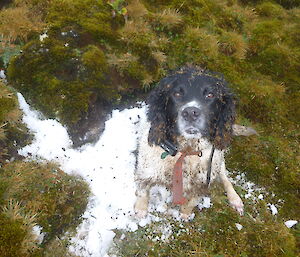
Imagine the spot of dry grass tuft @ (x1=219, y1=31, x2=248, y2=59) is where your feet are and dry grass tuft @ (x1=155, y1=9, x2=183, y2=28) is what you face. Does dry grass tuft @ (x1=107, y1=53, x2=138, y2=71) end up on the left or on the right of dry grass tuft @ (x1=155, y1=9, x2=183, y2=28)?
left

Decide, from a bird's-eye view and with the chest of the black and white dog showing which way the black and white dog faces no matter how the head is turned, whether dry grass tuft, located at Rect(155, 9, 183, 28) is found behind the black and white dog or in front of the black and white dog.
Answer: behind

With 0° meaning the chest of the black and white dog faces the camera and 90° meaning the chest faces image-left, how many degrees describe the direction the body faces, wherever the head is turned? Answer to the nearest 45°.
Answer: approximately 0°

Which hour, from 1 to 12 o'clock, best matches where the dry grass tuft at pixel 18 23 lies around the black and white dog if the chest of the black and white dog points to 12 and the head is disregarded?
The dry grass tuft is roughly at 4 o'clock from the black and white dog.

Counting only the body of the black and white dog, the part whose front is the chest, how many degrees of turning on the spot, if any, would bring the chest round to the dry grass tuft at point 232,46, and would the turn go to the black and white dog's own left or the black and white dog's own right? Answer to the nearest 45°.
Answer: approximately 180°

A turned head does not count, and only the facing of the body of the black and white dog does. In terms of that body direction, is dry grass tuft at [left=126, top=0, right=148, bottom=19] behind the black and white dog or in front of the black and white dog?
behind

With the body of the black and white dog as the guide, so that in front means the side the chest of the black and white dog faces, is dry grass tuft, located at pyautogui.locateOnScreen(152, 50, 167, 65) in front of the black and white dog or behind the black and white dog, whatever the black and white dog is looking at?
behind

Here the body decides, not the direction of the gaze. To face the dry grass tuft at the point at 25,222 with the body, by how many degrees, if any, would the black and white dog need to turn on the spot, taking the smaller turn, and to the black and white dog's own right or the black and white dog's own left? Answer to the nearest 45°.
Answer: approximately 45° to the black and white dog's own right

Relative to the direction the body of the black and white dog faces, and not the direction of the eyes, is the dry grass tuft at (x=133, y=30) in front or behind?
behind

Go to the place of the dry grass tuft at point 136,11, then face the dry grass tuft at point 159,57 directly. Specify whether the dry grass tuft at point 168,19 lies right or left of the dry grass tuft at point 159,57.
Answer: left

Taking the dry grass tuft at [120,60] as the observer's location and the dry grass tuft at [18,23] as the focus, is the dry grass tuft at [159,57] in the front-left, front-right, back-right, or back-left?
back-right
